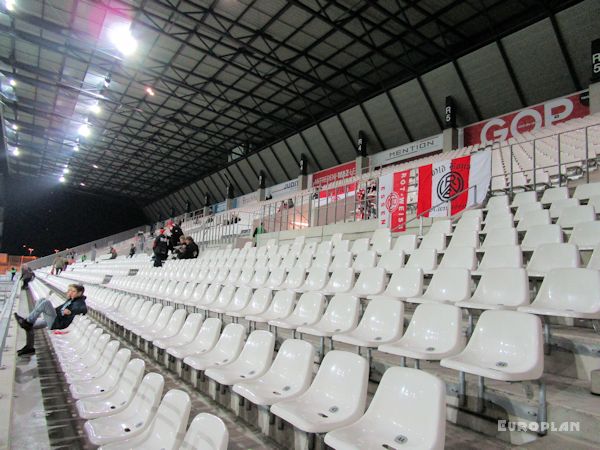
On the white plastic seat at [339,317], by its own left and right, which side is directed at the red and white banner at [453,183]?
back

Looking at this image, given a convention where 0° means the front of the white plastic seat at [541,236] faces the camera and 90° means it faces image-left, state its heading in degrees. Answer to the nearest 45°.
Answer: approximately 45°

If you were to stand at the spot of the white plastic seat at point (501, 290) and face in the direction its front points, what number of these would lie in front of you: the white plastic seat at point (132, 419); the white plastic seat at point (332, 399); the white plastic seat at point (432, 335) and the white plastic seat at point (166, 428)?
4

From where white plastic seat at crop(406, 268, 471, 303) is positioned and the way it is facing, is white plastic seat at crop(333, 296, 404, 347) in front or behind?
in front

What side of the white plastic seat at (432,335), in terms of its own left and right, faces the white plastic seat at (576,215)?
back

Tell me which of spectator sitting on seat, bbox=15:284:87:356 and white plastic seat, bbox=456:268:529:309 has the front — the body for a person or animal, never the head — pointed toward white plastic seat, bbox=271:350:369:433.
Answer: white plastic seat, bbox=456:268:529:309

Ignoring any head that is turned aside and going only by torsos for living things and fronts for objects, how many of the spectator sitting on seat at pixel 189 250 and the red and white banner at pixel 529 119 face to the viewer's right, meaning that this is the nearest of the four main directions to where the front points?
0

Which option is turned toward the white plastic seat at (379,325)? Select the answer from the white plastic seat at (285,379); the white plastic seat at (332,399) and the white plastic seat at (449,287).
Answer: the white plastic seat at (449,287)

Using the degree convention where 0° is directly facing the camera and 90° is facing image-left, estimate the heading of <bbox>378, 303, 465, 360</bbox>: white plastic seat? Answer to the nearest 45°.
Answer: approximately 45°

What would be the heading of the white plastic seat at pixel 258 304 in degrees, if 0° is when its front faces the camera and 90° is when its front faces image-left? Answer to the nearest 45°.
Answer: approximately 45°

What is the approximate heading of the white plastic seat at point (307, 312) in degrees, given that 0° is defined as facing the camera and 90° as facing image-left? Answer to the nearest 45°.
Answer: approximately 45°

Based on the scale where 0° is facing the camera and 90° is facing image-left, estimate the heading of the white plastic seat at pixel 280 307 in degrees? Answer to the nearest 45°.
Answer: approximately 45°

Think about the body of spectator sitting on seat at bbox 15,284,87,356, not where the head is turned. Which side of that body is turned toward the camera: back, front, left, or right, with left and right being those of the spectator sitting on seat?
left
